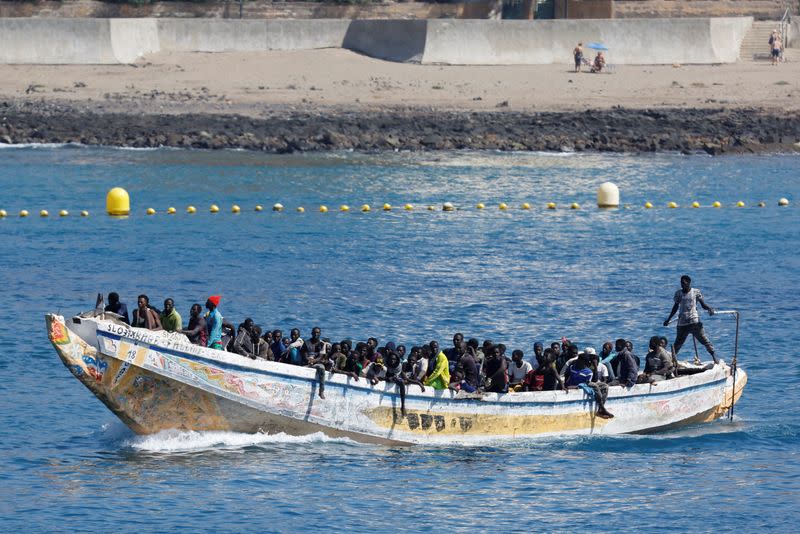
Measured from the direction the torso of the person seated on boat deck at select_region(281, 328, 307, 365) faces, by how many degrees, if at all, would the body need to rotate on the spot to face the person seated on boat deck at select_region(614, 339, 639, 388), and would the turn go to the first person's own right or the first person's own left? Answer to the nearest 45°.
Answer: approximately 135° to the first person's own left

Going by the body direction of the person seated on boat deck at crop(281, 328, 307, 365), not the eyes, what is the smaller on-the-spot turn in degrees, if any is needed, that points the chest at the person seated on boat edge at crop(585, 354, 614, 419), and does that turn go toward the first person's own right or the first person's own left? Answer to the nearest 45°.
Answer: approximately 135° to the first person's own left

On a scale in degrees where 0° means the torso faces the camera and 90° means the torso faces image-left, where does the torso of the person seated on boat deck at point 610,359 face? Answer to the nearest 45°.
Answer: approximately 45°

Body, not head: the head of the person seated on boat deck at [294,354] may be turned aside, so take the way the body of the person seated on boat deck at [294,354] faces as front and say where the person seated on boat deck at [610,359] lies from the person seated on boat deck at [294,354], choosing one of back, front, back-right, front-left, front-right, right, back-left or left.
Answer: back-left

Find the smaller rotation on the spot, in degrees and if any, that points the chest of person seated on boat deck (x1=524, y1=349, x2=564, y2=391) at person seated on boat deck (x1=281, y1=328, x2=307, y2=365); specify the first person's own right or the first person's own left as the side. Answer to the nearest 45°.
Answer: approximately 45° to the first person's own right

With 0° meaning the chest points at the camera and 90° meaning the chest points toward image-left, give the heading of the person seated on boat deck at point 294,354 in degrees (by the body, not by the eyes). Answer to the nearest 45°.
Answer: approximately 45°
